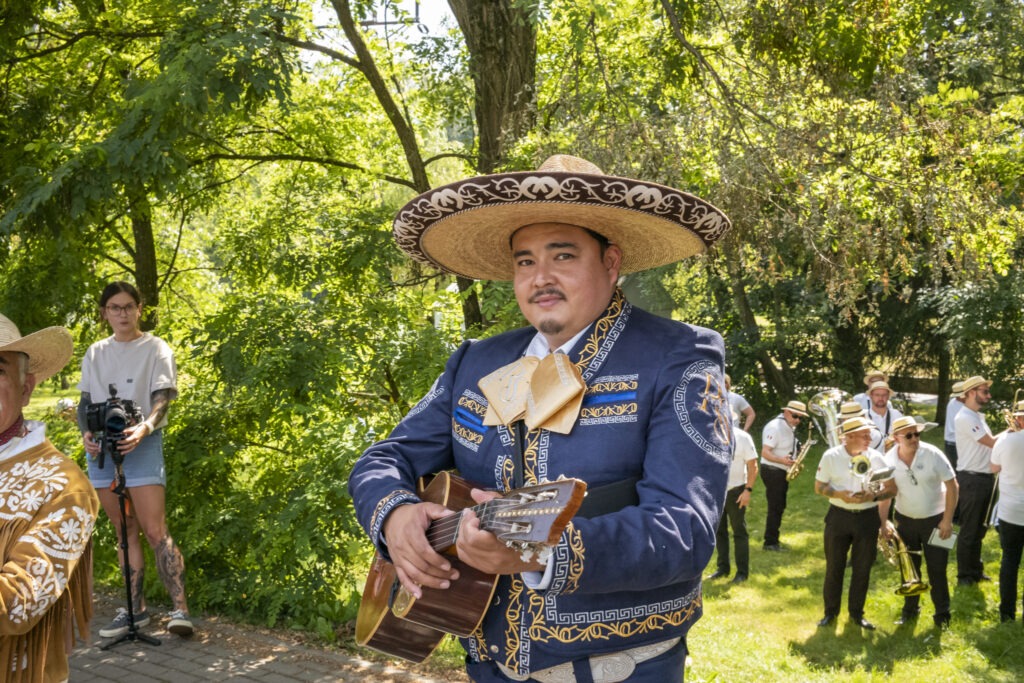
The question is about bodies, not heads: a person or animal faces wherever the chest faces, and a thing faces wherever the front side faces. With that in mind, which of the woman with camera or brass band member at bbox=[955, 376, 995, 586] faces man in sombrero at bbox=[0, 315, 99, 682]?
the woman with camera

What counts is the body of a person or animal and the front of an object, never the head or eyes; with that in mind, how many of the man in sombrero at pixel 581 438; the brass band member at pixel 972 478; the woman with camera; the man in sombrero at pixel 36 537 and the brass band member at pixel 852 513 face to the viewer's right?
1

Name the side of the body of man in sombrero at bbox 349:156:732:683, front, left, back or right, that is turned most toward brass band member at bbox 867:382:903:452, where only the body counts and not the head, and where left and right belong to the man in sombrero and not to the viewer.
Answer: back

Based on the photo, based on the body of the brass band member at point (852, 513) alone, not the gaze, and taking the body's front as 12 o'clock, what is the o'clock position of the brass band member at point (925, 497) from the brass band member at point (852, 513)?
the brass band member at point (925, 497) is roughly at 8 o'clock from the brass band member at point (852, 513).

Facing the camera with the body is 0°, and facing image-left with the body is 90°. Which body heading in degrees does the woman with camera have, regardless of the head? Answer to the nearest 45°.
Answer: approximately 0°

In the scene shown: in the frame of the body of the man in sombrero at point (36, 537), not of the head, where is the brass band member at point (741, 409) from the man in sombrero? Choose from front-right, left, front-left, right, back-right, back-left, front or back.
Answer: back

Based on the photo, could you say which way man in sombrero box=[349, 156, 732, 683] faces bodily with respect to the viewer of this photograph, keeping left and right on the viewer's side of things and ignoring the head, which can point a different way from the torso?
facing the viewer and to the left of the viewer

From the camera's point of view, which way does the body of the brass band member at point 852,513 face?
toward the camera

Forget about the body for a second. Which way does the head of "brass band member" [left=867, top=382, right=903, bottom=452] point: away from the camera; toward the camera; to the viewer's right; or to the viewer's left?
toward the camera

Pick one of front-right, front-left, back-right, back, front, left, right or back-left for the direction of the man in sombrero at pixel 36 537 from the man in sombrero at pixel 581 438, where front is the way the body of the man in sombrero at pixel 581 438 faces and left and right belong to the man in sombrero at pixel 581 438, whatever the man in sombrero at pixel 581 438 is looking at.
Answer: front-right

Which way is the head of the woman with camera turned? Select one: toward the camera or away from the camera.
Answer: toward the camera

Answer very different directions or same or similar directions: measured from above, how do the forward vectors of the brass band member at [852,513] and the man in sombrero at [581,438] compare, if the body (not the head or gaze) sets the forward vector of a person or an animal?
same or similar directions

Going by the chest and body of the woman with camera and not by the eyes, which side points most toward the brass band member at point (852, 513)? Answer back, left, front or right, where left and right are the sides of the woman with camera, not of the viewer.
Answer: left

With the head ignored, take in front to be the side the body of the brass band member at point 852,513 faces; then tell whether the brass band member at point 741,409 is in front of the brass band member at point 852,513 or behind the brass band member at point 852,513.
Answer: behind

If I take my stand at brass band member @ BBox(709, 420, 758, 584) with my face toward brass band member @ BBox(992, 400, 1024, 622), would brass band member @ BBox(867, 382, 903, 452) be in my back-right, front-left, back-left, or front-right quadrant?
front-left

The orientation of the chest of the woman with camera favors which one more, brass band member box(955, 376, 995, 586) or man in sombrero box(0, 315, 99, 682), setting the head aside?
the man in sombrero

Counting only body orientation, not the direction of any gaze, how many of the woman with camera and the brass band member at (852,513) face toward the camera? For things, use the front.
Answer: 2
